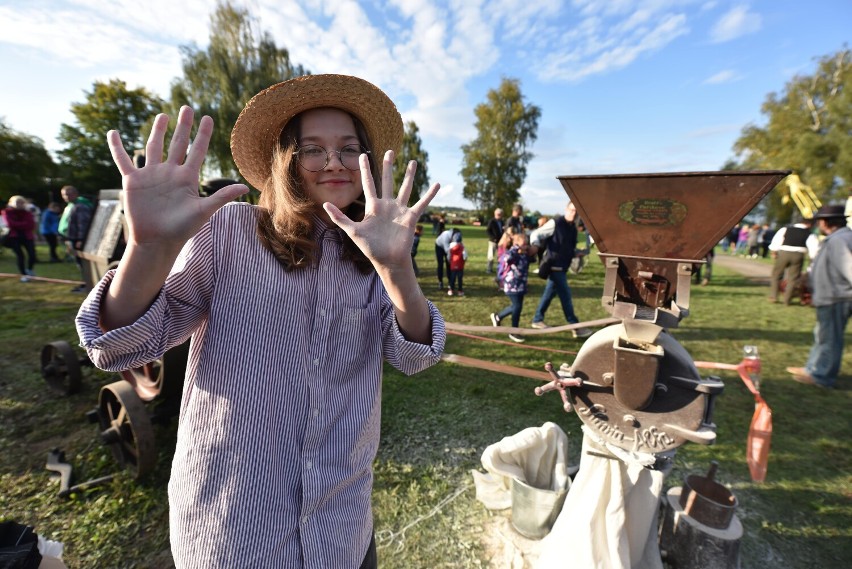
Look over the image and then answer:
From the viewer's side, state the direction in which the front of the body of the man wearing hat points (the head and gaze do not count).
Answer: to the viewer's left

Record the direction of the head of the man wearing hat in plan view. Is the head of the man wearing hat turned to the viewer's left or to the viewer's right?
to the viewer's left

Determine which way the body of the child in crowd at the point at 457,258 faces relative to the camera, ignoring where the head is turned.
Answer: away from the camera

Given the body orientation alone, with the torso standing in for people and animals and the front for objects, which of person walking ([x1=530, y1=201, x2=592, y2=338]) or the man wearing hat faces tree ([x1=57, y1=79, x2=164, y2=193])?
the man wearing hat

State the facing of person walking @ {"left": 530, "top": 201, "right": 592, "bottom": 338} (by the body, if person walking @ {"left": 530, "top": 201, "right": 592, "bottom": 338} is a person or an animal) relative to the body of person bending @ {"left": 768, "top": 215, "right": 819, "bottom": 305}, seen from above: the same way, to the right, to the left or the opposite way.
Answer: to the right
